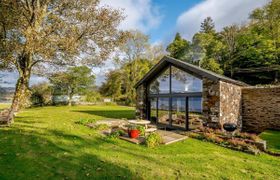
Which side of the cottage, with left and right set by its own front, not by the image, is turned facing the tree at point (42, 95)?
right

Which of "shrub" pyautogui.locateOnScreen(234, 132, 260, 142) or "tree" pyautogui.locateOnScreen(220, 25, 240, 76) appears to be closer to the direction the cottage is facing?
the shrub

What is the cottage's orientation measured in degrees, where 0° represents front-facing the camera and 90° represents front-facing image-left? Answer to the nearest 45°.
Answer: approximately 45°

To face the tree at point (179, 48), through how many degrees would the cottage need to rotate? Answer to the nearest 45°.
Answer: approximately 135° to its right

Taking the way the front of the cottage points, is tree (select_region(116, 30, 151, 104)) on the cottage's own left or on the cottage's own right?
on the cottage's own right

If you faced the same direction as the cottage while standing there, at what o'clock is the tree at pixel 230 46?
The tree is roughly at 5 o'clock from the cottage.

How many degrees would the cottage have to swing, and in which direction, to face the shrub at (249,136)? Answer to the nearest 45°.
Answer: approximately 90° to its left

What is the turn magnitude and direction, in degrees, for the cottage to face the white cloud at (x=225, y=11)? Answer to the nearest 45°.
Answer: approximately 135° to its right

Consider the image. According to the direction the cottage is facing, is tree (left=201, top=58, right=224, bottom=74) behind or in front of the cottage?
behind
